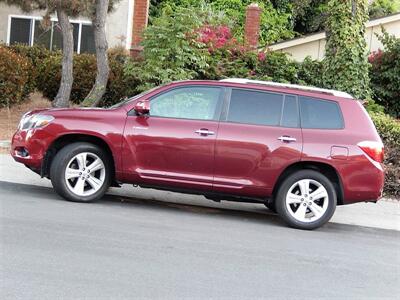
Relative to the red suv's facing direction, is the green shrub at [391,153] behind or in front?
behind

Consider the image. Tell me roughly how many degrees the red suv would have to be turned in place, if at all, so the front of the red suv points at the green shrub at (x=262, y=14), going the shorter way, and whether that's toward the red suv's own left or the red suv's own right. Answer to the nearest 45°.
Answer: approximately 90° to the red suv's own right

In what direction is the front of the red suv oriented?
to the viewer's left

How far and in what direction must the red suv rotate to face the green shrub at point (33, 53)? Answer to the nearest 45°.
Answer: approximately 45° to its right

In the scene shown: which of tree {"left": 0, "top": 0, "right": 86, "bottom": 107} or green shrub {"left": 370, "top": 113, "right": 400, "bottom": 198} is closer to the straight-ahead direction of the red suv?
the tree

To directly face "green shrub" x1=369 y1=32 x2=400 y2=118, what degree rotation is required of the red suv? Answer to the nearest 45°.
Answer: approximately 135° to its right

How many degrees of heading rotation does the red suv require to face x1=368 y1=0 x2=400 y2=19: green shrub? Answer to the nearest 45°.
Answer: approximately 90° to its right

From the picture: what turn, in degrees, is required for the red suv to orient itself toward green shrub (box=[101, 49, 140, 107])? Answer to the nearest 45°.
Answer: approximately 90° to its right
